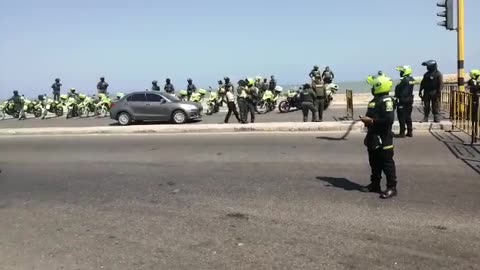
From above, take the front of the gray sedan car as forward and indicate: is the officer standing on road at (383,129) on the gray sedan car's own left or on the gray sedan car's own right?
on the gray sedan car's own right

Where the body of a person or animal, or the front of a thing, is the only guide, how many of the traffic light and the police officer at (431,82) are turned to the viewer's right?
0

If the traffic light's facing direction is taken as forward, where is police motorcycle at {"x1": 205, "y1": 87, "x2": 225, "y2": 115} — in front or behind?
in front

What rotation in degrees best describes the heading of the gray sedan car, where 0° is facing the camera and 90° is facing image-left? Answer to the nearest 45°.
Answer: approximately 270°

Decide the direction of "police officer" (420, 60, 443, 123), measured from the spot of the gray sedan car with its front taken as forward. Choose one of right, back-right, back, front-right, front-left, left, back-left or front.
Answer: front-right

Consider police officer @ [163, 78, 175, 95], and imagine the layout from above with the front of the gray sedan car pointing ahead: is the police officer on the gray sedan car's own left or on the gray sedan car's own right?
on the gray sedan car's own left

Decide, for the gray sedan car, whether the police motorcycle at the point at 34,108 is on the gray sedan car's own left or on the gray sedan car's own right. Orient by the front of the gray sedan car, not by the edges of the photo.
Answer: on the gray sedan car's own left

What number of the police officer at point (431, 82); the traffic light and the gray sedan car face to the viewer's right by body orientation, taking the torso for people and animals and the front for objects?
1

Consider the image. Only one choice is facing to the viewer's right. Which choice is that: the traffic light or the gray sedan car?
the gray sedan car

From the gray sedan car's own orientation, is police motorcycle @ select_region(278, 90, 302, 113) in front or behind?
in front

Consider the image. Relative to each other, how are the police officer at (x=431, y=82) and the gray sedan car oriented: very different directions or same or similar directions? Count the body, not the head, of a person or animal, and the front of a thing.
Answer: very different directions
